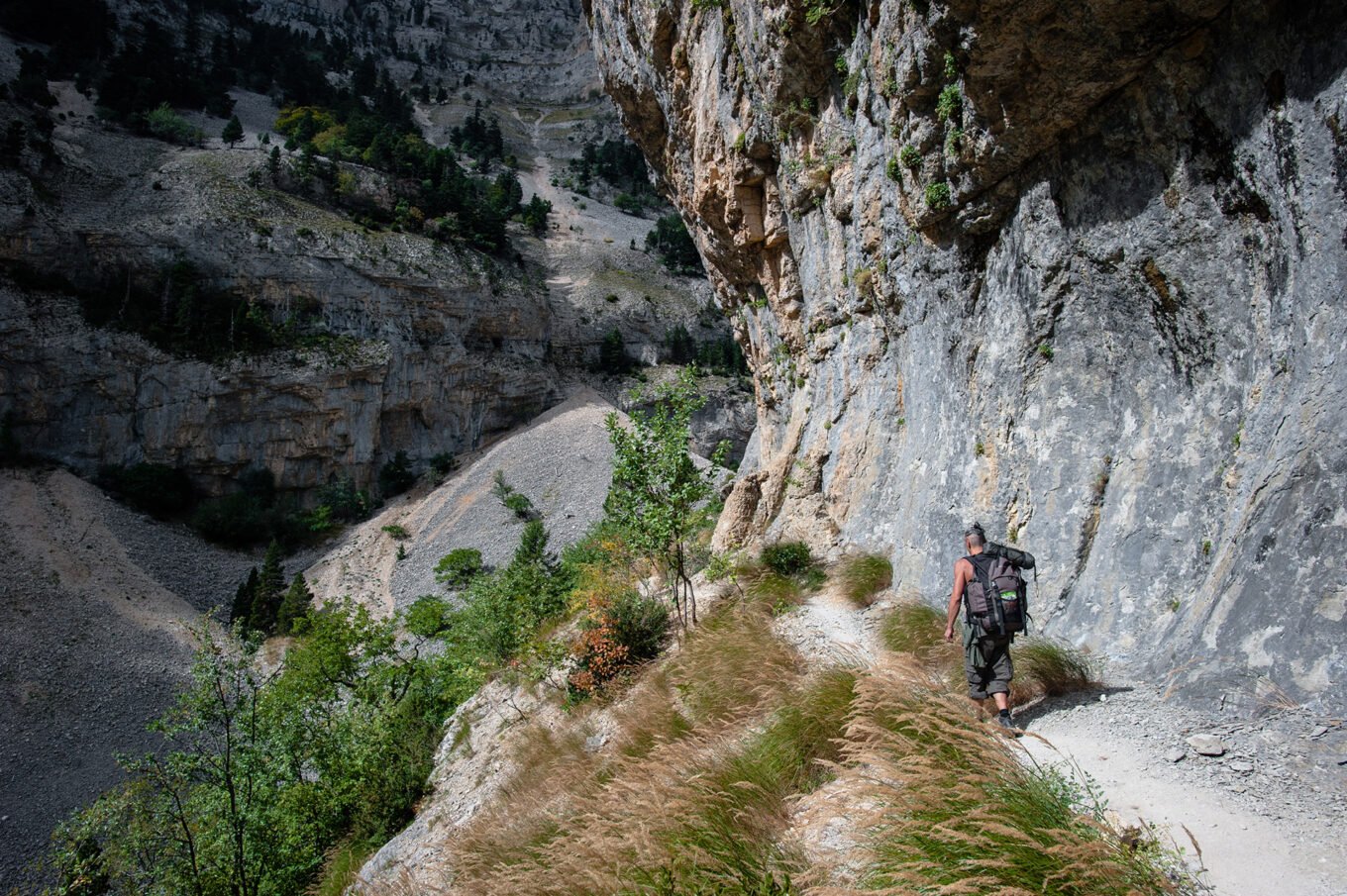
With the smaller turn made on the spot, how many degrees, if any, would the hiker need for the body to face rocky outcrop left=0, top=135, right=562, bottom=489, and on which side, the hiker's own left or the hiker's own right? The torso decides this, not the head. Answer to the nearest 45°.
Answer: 0° — they already face it

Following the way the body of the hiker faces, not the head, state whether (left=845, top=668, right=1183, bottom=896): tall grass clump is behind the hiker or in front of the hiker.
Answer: behind

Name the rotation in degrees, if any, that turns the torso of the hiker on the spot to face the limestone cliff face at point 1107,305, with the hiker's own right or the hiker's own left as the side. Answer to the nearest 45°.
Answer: approximately 45° to the hiker's own right

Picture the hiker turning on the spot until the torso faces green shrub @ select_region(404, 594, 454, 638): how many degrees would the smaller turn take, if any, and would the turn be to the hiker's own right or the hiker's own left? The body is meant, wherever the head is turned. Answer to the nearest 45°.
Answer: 0° — they already face it

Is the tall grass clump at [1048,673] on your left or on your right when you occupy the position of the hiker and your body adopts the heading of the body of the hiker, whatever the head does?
on your right

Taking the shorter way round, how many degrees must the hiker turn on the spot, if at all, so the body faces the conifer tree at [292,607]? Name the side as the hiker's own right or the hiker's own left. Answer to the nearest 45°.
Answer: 0° — they already face it

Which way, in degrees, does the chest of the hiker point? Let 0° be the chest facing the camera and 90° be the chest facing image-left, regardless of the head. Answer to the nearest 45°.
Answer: approximately 135°
